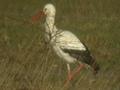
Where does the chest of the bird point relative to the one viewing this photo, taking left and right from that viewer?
facing to the left of the viewer
